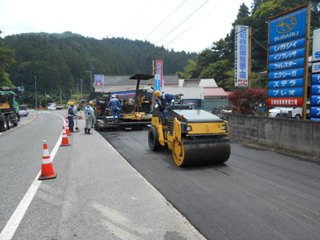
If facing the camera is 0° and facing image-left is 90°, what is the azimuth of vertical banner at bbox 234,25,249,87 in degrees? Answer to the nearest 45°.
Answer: approximately 0°

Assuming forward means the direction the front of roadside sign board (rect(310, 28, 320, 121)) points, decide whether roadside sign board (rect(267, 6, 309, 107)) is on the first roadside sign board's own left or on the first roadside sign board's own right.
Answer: on the first roadside sign board's own right

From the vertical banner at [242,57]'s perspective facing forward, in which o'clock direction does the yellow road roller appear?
The yellow road roller is roughly at 12 o'clock from the vertical banner.

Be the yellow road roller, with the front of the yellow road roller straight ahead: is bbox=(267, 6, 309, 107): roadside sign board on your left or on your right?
on your left

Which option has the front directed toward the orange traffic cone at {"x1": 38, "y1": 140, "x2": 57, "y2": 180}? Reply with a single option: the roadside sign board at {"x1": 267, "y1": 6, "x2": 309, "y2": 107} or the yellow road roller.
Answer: the roadside sign board

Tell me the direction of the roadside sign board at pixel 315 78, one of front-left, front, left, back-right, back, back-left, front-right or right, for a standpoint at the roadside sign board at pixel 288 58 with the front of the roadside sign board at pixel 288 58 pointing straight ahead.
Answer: left

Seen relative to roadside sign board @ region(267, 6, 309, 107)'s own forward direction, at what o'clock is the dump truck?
The dump truck is roughly at 2 o'clock from the roadside sign board.

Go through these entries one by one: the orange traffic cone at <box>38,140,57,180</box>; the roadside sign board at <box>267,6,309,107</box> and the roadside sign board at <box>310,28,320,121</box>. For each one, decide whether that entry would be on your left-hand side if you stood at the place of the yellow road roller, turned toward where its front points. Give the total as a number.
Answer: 2

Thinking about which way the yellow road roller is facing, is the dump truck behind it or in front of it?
behind

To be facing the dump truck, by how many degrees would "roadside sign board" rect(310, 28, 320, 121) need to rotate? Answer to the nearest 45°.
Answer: approximately 45° to its right

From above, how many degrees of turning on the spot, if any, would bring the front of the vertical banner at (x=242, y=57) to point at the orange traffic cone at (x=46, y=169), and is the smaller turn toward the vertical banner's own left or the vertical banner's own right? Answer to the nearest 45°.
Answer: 0° — it already faces it
